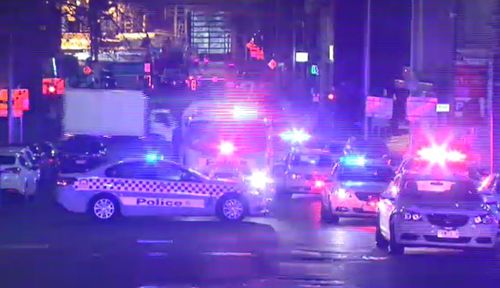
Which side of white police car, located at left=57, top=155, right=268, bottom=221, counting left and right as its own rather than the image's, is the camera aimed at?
right

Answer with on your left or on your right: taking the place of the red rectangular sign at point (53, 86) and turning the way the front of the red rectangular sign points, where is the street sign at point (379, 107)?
on your left

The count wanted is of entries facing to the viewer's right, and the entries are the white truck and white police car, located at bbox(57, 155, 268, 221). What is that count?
2

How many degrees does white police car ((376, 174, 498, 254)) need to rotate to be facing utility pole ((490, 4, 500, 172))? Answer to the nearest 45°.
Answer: approximately 180°

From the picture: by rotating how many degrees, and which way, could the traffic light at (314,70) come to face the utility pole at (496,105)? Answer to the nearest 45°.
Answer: approximately 45° to its left

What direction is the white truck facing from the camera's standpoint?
to the viewer's right

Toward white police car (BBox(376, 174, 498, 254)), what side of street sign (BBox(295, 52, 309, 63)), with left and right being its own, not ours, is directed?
front

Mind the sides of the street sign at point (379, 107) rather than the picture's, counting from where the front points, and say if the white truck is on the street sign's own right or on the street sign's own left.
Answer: on the street sign's own right

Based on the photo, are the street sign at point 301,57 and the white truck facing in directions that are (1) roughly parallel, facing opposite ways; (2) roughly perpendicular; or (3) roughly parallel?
roughly perpendicular
